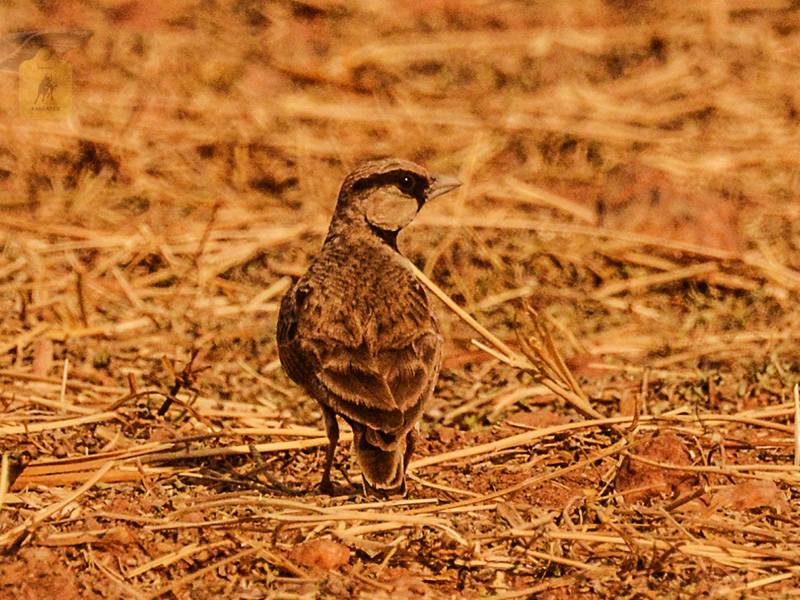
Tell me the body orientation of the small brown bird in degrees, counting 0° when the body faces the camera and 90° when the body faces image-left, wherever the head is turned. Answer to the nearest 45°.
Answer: approximately 180°
